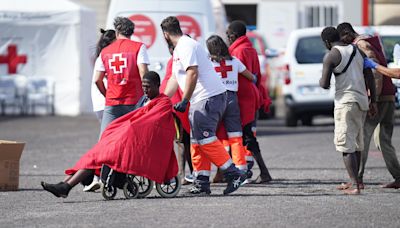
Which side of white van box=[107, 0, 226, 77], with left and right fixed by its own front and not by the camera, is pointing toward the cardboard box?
back

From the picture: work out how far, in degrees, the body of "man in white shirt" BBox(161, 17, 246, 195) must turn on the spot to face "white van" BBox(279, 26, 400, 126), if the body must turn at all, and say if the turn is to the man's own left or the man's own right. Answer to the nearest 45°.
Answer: approximately 90° to the man's own right

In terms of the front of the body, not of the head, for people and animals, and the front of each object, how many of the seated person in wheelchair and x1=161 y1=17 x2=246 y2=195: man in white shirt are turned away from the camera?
0

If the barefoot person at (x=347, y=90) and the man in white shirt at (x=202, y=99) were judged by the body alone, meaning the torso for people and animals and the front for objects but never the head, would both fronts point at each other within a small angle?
no

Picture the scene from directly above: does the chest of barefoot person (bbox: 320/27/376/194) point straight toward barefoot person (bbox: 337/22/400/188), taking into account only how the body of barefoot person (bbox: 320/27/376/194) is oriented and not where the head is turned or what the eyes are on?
no

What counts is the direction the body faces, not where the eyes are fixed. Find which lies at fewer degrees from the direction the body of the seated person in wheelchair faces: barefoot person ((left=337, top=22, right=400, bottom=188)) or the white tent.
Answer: the white tent

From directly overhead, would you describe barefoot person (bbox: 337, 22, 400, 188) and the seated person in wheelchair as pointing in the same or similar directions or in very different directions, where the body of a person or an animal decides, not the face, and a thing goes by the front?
same or similar directions

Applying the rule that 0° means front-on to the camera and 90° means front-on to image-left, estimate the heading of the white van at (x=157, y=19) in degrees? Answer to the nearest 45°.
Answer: approximately 180°

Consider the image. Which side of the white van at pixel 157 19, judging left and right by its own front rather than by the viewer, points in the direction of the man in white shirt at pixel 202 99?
back

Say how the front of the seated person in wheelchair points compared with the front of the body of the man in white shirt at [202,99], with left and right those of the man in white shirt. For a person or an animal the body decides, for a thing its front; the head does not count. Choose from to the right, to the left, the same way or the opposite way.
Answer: the same way

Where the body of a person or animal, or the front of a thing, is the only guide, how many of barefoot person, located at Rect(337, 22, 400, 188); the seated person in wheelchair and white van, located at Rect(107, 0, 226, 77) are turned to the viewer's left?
2

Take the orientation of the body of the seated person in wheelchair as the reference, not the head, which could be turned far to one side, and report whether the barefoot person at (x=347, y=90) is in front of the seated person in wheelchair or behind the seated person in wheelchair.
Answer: behind

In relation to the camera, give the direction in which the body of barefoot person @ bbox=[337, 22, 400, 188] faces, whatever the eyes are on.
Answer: to the viewer's left
